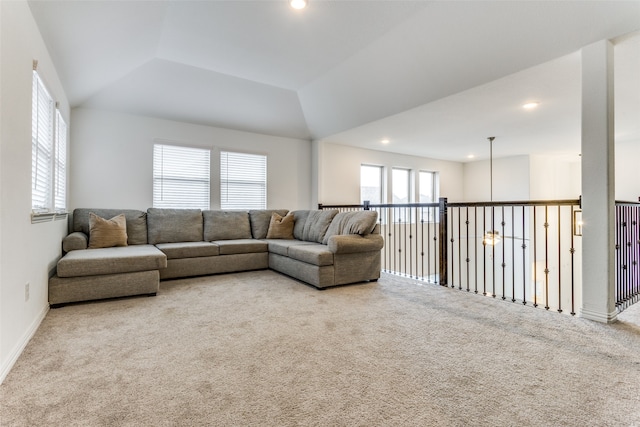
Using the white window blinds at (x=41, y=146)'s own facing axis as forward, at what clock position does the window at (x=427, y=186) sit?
The window is roughly at 12 o'clock from the white window blinds.

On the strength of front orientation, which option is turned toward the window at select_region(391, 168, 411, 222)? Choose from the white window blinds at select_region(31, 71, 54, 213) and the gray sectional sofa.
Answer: the white window blinds

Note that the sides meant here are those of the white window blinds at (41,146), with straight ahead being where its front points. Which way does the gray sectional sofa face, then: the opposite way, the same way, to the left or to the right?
to the right

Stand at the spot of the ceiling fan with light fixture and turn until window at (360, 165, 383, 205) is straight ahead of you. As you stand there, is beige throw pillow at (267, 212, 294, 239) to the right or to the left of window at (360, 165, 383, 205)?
left

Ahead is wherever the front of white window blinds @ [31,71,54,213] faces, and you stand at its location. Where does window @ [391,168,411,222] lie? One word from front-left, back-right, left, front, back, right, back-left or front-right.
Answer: front

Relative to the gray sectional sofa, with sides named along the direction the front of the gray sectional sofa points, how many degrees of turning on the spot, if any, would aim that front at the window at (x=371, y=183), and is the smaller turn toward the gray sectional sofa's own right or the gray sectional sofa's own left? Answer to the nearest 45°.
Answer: approximately 135° to the gray sectional sofa's own left

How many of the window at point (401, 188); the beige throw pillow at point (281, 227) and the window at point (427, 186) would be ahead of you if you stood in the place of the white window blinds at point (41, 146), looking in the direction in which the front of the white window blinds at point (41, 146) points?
3

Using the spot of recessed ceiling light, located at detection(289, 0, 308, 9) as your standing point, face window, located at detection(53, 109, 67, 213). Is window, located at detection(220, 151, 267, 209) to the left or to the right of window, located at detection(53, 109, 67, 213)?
right

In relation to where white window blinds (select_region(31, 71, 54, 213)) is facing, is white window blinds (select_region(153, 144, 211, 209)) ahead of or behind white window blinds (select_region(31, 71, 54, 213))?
ahead

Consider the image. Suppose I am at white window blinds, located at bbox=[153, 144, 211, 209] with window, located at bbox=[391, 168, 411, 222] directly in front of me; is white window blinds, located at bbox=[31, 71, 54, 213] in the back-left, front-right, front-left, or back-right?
back-right

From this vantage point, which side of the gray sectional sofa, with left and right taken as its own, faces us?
front

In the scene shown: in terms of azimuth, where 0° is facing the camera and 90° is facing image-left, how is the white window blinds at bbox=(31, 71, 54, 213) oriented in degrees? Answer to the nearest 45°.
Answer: approximately 270°

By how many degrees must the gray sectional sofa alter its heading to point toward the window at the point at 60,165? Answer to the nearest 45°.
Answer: approximately 90° to its right

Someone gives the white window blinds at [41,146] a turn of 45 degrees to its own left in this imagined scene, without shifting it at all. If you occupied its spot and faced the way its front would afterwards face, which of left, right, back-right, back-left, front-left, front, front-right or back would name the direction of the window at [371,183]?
front-right
